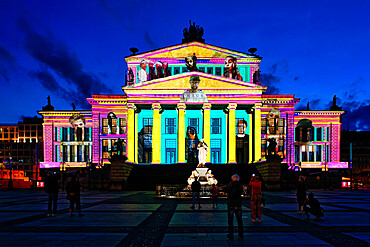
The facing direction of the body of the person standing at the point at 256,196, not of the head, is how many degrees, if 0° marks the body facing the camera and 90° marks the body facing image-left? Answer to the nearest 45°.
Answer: approximately 180°
